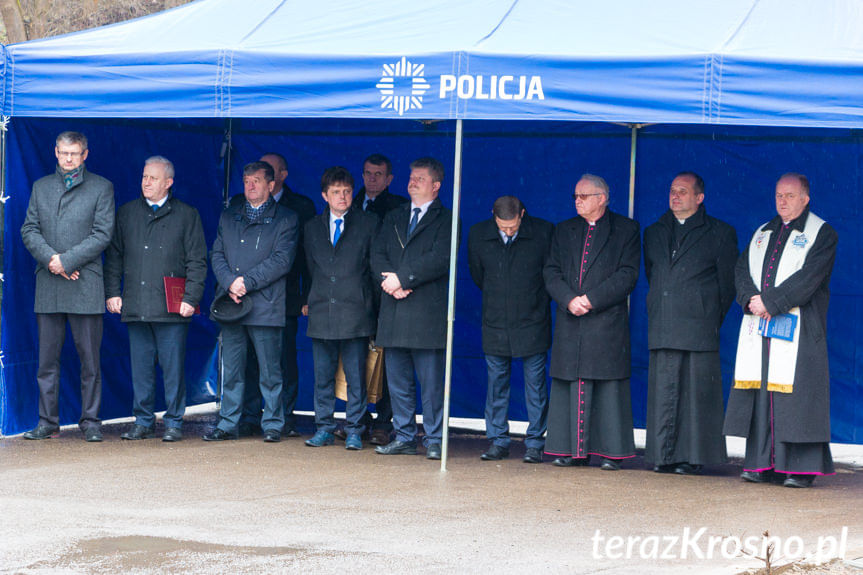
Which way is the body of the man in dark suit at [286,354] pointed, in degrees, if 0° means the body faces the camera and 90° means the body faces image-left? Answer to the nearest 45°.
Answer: approximately 45°

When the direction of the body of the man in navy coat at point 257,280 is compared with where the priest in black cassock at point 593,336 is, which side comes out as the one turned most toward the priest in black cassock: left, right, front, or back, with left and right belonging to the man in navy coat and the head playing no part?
left

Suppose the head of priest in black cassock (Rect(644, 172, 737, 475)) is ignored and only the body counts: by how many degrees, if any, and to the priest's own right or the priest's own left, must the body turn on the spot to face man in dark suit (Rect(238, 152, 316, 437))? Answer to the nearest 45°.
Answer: approximately 45° to the priest's own right

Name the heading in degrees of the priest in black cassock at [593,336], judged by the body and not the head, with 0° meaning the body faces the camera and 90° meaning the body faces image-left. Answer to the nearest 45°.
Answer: approximately 45°

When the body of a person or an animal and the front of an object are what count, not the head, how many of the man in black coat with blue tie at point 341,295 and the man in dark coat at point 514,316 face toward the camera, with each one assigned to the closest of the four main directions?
2

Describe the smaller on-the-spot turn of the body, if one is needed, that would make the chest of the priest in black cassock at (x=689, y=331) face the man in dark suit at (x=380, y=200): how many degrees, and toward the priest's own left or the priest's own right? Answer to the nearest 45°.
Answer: approximately 45° to the priest's own right

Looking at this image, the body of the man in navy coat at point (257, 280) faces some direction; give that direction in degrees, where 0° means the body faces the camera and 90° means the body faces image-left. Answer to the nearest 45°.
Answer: approximately 45°

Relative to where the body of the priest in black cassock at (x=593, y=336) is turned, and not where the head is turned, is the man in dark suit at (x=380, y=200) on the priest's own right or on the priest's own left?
on the priest's own right

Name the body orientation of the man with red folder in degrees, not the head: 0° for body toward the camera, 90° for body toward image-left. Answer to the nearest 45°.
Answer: approximately 45°
